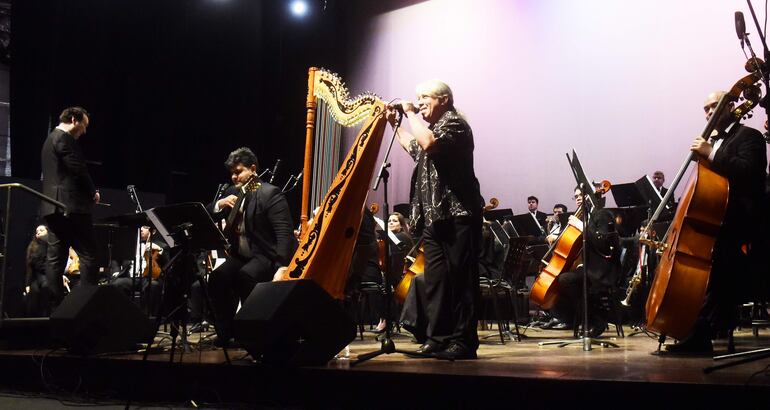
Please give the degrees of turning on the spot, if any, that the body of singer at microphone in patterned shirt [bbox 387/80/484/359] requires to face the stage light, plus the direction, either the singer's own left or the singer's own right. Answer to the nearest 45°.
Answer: approximately 90° to the singer's own right

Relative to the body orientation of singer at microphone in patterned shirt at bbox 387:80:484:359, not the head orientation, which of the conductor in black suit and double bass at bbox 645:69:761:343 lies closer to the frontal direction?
the conductor in black suit

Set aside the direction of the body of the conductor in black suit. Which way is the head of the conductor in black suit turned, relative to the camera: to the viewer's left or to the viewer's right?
to the viewer's right

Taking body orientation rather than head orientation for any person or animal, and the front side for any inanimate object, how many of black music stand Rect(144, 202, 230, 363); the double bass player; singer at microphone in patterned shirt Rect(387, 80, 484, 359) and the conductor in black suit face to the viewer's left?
2

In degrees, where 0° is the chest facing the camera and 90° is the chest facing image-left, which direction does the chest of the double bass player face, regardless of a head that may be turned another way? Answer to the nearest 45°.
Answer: approximately 90°

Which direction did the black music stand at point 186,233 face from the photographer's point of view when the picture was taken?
facing away from the viewer and to the right of the viewer

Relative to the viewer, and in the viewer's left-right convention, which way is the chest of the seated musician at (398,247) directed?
facing the viewer and to the left of the viewer

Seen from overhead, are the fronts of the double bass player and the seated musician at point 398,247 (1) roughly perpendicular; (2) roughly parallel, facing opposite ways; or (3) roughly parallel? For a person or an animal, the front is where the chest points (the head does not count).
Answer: roughly perpendicular

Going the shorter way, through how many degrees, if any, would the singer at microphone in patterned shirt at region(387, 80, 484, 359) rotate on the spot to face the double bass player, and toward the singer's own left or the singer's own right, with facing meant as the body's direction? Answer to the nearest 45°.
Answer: approximately 180°

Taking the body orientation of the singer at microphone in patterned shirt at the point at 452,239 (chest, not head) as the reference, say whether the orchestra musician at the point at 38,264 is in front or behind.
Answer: in front

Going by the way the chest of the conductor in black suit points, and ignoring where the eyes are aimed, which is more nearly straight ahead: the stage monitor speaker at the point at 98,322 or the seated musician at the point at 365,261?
the seated musician

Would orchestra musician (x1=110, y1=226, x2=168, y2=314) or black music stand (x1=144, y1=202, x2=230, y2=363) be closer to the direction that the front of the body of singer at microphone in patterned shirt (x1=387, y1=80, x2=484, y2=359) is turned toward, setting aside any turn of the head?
the black music stand

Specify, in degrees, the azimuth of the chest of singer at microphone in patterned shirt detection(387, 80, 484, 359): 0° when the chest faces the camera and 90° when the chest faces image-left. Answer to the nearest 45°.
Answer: approximately 90°

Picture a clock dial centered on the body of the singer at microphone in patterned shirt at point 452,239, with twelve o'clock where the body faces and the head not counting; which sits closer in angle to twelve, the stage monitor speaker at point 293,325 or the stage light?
the stage monitor speaker

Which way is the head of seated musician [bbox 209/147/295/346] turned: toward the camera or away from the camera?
toward the camera

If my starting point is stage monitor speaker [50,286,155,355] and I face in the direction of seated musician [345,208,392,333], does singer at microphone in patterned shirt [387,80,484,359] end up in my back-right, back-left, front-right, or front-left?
front-right

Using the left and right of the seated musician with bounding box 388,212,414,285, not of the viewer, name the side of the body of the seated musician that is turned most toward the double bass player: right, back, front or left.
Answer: left
